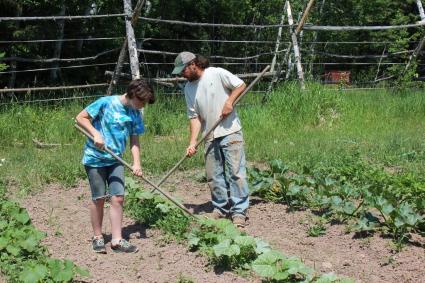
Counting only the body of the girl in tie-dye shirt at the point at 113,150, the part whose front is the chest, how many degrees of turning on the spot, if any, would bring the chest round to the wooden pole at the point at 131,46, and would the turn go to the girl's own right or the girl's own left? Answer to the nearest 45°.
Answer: approximately 135° to the girl's own left

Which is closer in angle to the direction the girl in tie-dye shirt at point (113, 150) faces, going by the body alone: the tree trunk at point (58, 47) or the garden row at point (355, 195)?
the garden row

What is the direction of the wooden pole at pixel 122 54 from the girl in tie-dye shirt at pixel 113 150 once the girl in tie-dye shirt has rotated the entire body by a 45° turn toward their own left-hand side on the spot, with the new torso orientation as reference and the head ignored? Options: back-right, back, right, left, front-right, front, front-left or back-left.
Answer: left

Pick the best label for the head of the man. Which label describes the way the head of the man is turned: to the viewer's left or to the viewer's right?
to the viewer's left

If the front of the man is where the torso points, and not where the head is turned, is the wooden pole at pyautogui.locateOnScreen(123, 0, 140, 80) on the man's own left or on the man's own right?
on the man's own right

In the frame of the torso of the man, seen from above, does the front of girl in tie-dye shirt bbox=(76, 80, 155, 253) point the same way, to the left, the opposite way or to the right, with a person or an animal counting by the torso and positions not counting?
to the left

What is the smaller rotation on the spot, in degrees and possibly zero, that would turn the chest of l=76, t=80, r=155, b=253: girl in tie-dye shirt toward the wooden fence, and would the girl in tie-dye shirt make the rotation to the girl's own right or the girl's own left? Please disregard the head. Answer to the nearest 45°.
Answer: approximately 135° to the girl's own left

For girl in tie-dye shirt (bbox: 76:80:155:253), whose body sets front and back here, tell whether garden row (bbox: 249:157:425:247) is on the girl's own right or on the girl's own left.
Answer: on the girl's own left

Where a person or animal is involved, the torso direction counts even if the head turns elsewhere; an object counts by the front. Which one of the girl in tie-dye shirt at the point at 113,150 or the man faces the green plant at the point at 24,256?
the man

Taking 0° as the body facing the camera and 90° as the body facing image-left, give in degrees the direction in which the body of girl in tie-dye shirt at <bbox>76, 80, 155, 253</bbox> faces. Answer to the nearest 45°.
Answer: approximately 315°

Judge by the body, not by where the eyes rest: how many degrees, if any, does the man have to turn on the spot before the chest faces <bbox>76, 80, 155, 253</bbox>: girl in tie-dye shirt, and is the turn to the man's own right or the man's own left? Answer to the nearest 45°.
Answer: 0° — they already face them

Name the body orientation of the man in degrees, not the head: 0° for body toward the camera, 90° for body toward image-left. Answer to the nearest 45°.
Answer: approximately 45°

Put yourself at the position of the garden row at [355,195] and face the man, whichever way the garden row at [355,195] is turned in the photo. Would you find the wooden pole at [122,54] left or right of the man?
right

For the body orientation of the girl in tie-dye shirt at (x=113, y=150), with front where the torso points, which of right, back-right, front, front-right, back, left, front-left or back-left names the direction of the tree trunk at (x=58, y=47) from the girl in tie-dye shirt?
back-left
